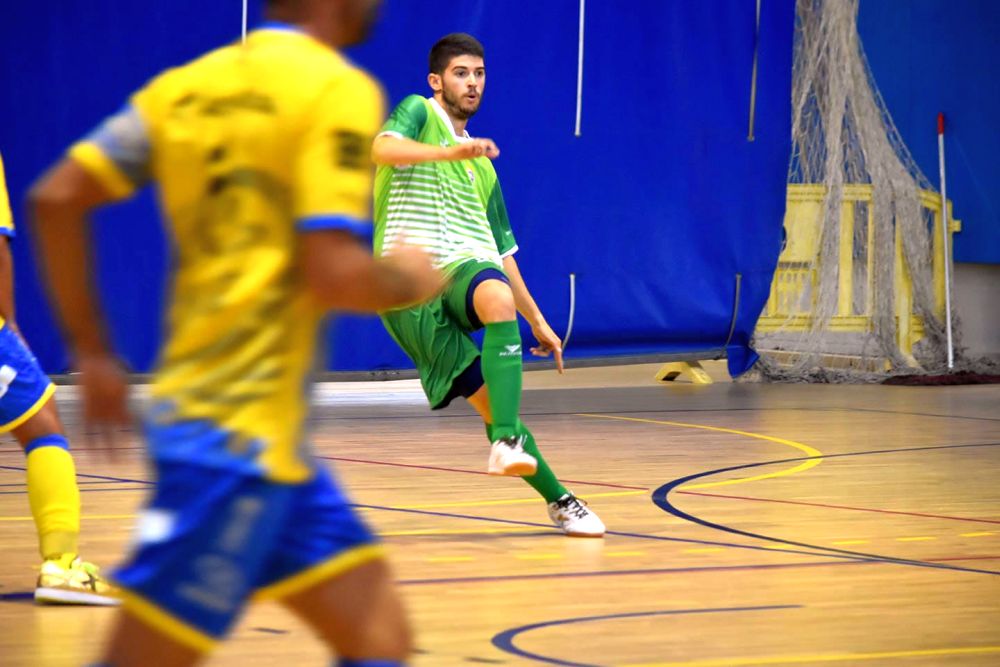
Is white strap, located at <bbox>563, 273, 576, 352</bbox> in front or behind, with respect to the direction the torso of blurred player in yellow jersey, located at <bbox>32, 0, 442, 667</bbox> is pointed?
in front

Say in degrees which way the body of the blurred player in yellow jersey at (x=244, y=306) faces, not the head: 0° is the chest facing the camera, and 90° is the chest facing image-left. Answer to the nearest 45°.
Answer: approximately 225°

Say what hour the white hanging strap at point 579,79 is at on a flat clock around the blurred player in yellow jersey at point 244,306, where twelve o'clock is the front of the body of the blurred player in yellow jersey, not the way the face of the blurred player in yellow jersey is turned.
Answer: The white hanging strap is roughly at 11 o'clock from the blurred player in yellow jersey.

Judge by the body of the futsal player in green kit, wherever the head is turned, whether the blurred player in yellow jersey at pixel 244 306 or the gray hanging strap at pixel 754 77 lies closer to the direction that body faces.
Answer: the blurred player in yellow jersey

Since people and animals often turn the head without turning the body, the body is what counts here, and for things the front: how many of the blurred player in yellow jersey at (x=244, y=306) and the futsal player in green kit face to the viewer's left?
0

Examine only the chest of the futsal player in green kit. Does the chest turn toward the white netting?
no

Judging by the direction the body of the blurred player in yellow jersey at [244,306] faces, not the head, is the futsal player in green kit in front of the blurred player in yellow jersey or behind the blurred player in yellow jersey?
in front

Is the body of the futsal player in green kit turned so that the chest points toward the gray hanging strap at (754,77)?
no

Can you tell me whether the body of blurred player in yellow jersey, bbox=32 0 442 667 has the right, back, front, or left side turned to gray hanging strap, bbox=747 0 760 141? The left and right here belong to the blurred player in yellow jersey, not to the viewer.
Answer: front

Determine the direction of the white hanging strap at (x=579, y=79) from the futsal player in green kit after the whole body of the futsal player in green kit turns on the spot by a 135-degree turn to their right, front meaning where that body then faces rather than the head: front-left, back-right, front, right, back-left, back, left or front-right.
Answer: right

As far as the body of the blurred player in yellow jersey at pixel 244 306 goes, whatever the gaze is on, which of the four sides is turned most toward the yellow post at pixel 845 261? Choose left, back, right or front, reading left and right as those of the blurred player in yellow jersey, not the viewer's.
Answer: front

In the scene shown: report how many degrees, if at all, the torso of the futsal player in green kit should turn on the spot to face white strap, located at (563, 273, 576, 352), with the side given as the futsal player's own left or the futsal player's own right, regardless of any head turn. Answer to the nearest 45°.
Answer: approximately 135° to the futsal player's own left

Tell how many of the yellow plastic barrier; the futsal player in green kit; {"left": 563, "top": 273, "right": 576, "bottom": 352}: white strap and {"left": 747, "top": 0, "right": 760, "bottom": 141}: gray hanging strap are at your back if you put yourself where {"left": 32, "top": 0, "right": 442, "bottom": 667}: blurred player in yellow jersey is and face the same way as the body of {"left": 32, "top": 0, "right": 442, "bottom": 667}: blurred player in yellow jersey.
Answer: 0

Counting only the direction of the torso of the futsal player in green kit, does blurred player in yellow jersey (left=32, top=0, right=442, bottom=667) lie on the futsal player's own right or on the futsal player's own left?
on the futsal player's own right

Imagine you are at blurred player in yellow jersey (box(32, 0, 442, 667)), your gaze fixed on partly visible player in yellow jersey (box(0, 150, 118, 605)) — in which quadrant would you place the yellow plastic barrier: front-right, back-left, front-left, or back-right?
front-right

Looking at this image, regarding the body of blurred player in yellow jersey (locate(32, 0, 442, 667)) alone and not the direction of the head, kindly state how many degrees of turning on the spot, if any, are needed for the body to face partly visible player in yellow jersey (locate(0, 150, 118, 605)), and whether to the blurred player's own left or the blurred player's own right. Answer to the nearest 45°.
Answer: approximately 45° to the blurred player's own left

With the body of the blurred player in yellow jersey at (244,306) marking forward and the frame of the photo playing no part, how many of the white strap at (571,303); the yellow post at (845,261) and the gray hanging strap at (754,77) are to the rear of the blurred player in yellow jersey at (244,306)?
0
